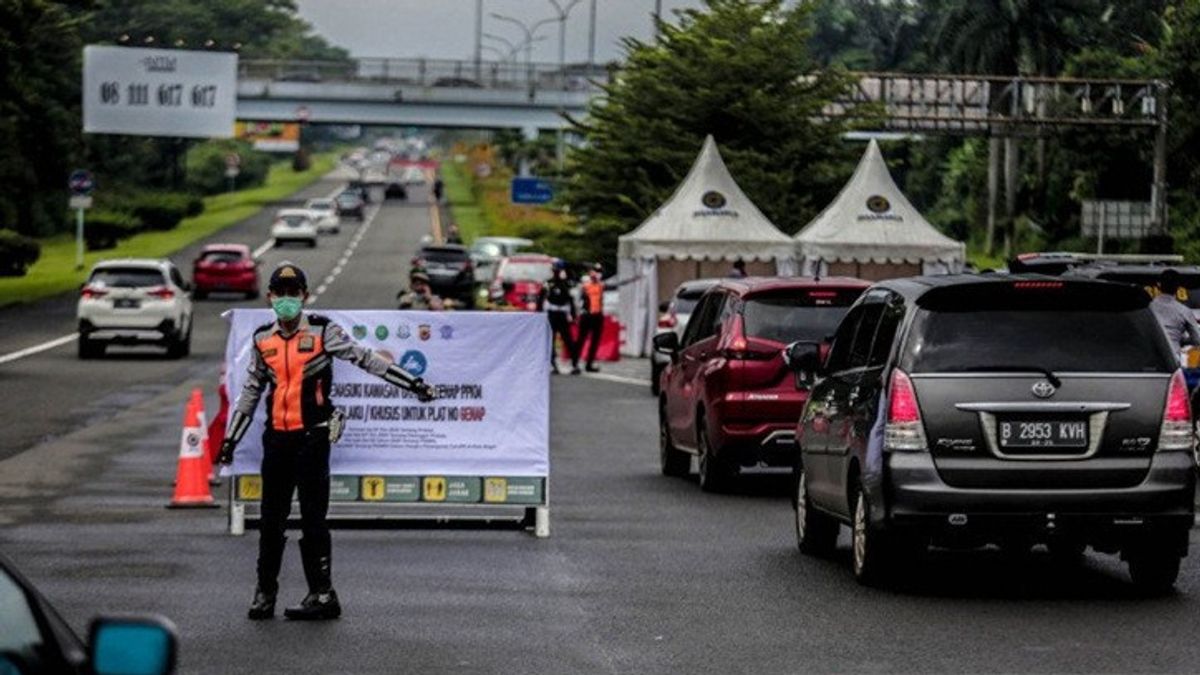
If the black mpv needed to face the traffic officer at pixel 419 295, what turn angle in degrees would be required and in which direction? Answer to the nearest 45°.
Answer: approximately 45° to its left

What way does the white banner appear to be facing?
toward the camera

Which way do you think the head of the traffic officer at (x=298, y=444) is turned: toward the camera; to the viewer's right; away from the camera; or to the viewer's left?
toward the camera

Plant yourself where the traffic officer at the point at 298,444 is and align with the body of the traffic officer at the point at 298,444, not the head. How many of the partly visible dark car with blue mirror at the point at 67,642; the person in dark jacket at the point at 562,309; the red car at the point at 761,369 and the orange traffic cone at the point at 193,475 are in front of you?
1

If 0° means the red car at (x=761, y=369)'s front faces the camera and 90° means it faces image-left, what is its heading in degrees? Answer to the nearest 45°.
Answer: approximately 135°

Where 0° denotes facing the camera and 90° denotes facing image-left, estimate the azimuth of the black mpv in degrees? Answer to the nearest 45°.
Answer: approximately 180°

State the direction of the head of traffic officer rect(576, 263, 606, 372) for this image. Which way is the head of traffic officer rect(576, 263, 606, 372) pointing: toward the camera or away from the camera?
toward the camera

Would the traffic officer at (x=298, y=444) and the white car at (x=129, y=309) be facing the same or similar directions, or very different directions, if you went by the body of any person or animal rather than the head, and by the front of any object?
very different directions

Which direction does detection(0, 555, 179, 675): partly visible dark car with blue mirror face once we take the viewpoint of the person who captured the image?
facing away from the viewer and to the right of the viewer

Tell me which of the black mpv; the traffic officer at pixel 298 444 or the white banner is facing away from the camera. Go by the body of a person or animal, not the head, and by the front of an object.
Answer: the black mpv

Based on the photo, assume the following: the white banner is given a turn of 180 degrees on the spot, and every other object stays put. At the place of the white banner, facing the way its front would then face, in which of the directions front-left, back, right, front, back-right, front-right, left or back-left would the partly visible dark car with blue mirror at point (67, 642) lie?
back

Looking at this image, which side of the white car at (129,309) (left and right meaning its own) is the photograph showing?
back

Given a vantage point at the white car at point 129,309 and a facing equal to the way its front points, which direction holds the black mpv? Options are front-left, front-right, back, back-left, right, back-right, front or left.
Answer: back

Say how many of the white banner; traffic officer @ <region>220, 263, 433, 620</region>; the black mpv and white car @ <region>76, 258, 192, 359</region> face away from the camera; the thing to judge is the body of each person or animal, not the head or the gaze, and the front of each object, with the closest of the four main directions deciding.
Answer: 2

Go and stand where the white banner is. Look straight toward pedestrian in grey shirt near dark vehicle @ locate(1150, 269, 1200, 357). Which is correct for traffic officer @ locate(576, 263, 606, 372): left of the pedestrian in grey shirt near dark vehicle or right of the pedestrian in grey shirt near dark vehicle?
left

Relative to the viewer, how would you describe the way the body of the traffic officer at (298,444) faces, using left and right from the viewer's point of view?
facing the viewer
